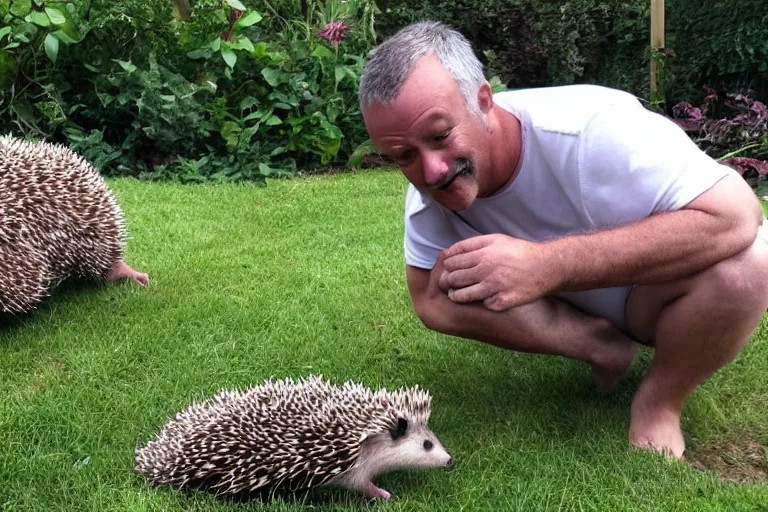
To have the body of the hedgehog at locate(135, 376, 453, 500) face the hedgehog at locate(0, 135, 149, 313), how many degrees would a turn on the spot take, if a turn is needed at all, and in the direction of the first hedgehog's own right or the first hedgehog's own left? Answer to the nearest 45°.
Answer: approximately 135° to the first hedgehog's own left

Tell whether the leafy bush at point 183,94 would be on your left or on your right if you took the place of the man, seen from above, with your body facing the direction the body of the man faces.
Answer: on your right

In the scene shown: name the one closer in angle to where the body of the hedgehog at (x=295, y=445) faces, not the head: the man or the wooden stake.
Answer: the man

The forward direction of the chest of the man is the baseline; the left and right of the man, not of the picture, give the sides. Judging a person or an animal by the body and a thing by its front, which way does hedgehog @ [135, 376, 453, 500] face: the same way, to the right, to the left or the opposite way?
the opposite way

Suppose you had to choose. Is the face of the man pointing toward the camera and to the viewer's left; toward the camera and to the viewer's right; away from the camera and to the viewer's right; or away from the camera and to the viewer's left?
toward the camera and to the viewer's left

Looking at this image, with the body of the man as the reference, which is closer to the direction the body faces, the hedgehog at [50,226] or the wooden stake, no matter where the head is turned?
the hedgehog

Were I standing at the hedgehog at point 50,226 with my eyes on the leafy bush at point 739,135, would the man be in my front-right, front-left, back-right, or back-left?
front-right

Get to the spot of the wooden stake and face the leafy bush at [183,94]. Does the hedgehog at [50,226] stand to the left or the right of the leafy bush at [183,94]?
left

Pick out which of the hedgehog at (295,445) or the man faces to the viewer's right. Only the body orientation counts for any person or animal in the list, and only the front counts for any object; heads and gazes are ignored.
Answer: the hedgehog

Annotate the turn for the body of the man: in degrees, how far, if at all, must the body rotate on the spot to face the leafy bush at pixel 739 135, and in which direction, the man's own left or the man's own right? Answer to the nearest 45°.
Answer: approximately 135° to the man's own right

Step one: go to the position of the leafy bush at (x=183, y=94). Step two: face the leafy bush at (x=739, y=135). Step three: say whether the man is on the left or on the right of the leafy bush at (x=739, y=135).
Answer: right

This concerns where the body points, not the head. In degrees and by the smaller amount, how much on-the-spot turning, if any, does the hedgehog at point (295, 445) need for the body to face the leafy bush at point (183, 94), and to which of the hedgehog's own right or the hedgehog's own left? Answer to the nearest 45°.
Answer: approximately 90° to the hedgehog's own left

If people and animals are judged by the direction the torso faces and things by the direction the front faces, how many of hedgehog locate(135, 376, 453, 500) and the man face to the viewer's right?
1

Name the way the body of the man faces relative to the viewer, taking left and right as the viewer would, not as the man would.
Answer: facing the viewer and to the left of the viewer

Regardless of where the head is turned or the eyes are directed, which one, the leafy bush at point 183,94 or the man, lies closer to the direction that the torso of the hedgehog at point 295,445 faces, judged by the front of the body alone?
the man

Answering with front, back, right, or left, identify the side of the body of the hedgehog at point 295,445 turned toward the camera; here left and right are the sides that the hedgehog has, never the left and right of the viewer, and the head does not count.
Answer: right
